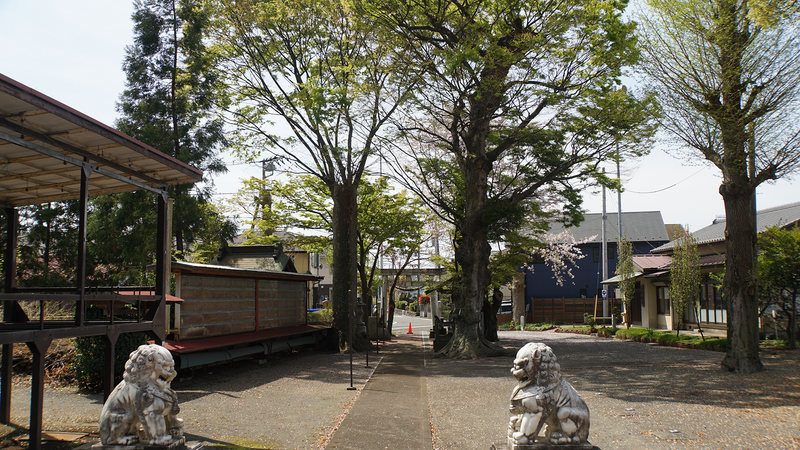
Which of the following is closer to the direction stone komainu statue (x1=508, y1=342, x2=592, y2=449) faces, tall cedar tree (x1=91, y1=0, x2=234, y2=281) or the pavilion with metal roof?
the pavilion with metal roof

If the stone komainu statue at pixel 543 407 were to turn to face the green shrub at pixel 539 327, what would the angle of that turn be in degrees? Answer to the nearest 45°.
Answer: approximately 90° to its right

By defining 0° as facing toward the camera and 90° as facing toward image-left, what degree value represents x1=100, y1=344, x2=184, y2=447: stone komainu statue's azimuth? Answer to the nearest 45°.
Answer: approximately 270°

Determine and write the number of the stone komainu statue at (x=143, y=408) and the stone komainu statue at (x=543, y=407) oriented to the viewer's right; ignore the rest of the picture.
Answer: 1

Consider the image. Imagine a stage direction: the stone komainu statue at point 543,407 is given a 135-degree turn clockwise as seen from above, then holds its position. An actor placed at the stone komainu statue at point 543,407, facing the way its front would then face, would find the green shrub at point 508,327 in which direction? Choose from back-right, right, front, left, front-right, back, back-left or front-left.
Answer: front-left

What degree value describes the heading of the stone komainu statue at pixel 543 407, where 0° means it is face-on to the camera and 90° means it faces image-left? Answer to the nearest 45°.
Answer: approximately 90°

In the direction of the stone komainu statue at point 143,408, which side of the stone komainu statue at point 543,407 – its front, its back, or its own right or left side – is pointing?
front

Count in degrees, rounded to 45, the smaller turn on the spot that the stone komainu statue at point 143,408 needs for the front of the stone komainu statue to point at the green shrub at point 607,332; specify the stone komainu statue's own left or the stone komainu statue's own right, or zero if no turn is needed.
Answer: approximately 45° to the stone komainu statue's own left

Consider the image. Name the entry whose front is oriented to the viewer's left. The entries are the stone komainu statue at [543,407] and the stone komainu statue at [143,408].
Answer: the stone komainu statue at [543,407]
